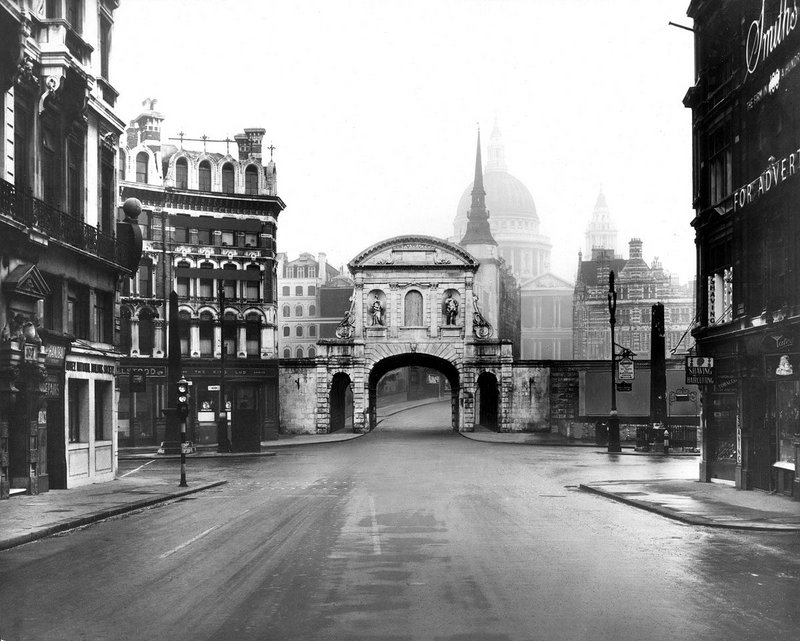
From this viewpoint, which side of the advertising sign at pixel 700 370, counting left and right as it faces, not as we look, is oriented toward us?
front
